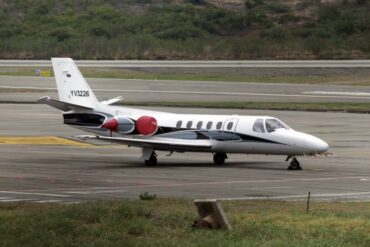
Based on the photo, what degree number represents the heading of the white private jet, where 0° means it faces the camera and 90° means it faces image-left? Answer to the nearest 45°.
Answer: approximately 315°
